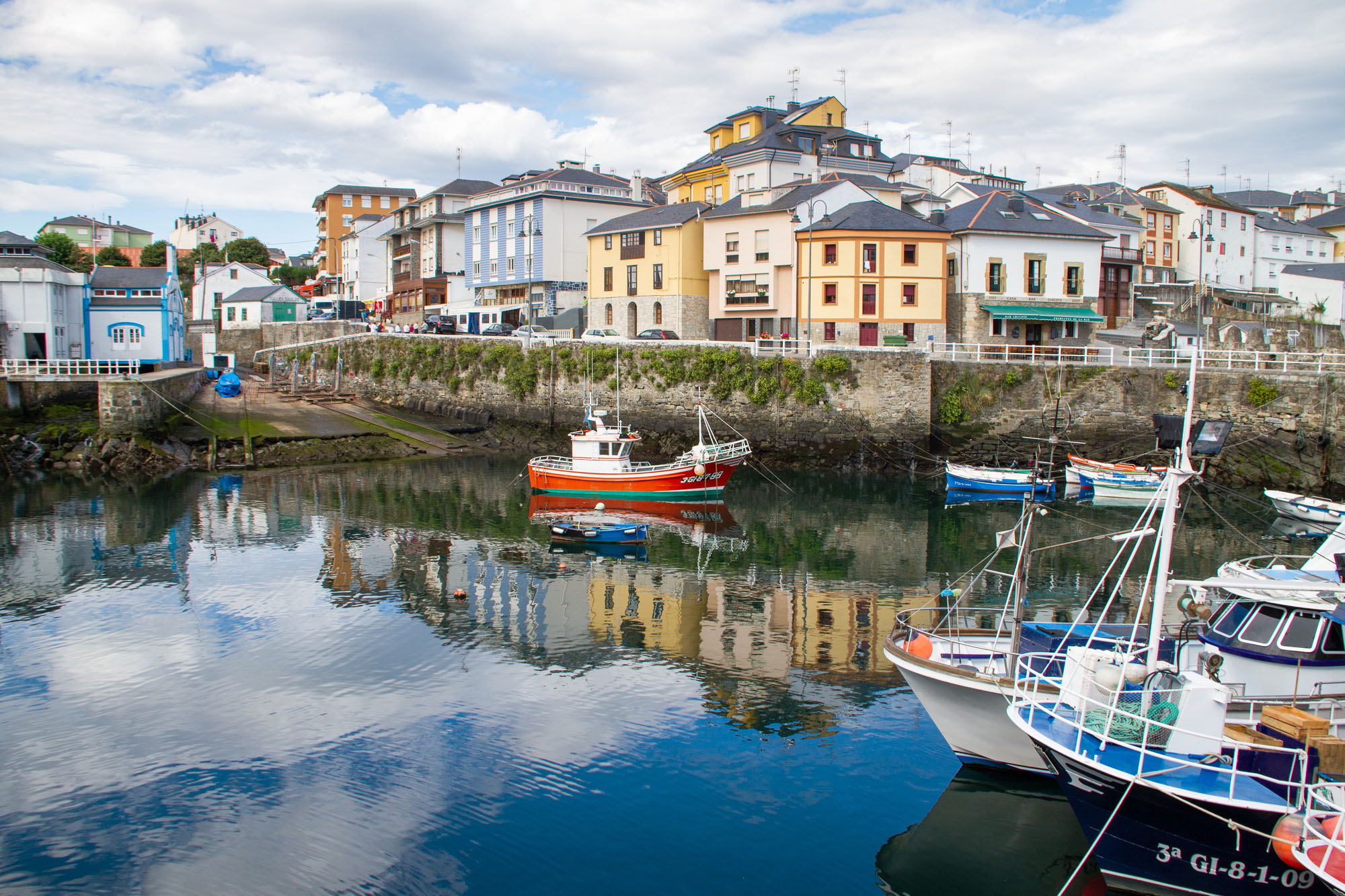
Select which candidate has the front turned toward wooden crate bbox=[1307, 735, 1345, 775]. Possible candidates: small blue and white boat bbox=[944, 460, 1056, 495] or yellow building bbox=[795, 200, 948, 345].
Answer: the yellow building

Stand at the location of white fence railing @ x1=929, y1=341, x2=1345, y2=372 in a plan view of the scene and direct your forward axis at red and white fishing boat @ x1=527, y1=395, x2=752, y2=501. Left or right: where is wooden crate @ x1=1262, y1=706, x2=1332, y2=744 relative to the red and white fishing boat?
left

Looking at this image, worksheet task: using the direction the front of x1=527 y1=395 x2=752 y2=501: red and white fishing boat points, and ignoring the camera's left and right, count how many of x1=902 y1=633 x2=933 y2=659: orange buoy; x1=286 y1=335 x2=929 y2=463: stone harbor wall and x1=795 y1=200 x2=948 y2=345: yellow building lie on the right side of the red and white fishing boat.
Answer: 1

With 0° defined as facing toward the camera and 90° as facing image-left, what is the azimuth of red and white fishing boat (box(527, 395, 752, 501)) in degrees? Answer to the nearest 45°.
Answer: approximately 270°

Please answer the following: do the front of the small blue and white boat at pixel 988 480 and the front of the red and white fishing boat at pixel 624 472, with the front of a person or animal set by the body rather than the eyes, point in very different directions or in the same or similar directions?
very different directions

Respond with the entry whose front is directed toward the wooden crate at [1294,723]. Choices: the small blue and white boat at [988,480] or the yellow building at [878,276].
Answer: the yellow building

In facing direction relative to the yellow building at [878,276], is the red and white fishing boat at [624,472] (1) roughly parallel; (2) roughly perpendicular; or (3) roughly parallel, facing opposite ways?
roughly perpendicular

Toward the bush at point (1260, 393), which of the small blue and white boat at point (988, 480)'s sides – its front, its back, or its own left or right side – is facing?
back

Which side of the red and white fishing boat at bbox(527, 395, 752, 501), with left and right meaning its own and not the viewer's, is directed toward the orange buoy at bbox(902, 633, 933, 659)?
right

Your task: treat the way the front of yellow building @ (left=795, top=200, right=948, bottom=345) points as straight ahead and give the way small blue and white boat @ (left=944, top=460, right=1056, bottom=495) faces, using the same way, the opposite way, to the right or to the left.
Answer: to the right

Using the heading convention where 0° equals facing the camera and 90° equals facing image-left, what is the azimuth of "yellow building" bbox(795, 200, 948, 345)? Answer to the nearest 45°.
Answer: approximately 0°

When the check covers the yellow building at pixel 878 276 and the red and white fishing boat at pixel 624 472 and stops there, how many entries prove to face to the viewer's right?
1

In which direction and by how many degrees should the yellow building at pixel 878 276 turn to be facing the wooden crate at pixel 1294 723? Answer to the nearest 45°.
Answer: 0° — it already faces it

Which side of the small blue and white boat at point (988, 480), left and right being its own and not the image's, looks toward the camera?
left

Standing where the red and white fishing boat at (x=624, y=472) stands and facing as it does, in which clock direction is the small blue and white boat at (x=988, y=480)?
The small blue and white boat is roughly at 12 o'clock from the red and white fishing boat.
